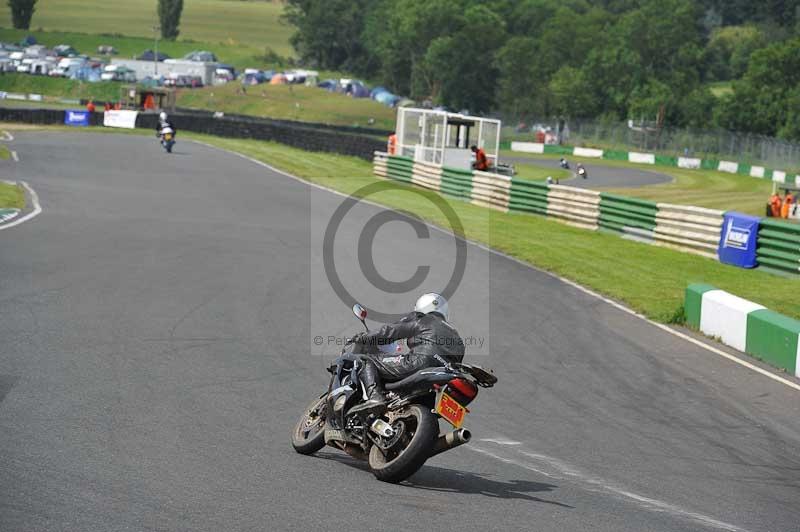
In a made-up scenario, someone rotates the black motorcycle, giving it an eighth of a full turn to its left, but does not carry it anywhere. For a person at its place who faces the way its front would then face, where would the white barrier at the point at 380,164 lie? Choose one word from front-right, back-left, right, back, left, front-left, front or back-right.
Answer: right

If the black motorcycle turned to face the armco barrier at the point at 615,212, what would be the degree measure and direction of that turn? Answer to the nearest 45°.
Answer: approximately 45° to its right

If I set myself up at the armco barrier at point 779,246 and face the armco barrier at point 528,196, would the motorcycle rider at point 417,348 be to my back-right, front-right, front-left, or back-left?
back-left

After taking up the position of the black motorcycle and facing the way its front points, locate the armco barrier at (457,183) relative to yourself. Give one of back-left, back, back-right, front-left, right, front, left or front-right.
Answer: front-right

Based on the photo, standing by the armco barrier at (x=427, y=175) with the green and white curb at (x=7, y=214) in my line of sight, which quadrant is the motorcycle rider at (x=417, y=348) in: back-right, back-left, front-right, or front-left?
front-left

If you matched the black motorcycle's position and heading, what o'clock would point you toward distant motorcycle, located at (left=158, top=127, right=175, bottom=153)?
The distant motorcycle is roughly at 1 o'clock from the black motorcycle.

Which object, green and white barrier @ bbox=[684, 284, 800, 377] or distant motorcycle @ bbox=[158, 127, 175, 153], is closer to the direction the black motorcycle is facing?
the distant motorcycle

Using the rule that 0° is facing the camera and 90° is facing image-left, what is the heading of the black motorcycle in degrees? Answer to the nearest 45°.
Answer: approximately 135°

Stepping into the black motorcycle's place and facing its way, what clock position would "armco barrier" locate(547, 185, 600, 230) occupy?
The armco barrier is roughly at 2 o'clock from the black motorcycle.

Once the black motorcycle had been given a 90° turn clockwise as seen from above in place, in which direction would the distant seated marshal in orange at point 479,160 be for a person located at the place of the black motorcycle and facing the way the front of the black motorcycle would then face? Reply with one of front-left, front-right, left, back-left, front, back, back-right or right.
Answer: front-left

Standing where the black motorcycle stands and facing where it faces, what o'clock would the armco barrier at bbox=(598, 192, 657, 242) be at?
The armco barrier is roughly at 2 o'clock from the black motorcycle.

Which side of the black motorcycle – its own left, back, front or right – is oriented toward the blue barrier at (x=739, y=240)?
right

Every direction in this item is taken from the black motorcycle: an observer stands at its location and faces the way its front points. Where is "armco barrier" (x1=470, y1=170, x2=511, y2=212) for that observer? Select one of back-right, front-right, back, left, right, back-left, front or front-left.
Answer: front-right

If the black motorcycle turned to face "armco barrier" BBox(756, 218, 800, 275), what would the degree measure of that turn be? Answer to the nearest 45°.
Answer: approximately 90° to its right

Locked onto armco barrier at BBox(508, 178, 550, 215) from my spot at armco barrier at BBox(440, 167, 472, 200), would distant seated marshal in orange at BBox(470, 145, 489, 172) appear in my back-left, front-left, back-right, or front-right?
back-left

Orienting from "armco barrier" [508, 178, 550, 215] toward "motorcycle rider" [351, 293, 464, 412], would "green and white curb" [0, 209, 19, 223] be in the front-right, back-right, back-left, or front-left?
front-right
